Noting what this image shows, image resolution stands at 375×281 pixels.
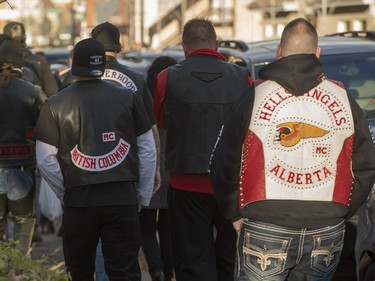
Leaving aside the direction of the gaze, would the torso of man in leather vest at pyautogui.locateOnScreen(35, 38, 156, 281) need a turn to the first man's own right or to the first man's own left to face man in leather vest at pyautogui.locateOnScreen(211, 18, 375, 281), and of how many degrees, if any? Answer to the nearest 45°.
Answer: approximately 135° to the first man's own right

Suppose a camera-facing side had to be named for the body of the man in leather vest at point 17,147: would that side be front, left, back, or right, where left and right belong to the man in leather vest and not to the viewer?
back

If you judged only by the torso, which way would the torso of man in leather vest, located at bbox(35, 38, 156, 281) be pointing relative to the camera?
away from the camera

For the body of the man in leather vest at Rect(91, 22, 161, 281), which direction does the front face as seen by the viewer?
away from the camera

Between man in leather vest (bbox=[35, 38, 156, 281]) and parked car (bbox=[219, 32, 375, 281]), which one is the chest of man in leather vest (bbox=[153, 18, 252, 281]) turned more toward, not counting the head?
the parked car

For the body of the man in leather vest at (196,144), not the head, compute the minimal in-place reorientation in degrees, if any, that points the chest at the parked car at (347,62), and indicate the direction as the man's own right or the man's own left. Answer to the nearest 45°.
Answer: approximately 45° to the man's own right

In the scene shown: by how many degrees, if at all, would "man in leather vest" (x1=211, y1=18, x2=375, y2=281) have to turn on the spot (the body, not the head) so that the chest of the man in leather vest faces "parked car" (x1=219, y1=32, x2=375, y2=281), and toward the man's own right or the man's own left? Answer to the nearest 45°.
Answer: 0° — they already face it

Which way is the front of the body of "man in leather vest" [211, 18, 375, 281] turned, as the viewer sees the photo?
away from the camera

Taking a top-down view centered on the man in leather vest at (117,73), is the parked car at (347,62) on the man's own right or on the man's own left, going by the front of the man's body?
on the man's own right

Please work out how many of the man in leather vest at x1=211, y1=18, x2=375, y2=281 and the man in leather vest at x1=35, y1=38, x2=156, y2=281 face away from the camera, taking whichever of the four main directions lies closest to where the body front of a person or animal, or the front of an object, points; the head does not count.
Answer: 2

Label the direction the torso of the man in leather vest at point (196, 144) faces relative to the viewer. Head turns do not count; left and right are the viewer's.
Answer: facing away from the viewer
